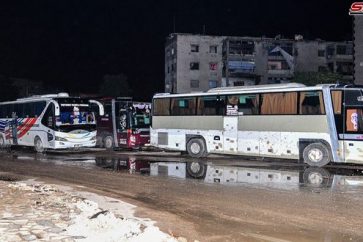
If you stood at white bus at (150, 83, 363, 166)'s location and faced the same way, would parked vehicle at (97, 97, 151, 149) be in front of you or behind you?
behind

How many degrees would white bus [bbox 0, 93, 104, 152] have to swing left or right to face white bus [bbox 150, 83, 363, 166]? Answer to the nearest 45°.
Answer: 0° — it already faces it

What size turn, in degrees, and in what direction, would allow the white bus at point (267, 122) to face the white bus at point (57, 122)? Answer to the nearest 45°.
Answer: approximately 135° to its right

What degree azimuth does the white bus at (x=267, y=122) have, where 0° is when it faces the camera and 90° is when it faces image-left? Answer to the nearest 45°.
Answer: approximately 315°

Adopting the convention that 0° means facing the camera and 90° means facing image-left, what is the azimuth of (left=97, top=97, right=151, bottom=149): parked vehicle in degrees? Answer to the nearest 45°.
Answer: approximately 315°

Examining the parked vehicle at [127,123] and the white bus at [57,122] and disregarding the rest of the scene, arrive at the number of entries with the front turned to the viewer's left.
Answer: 0

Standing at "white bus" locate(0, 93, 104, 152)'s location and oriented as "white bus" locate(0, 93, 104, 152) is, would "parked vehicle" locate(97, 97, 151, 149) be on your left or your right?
on your left

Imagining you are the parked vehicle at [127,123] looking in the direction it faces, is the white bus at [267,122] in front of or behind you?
in front

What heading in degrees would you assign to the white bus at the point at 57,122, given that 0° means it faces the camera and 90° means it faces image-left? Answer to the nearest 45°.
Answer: approximately 315°
